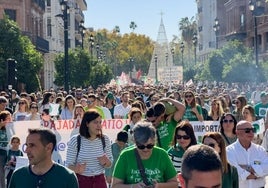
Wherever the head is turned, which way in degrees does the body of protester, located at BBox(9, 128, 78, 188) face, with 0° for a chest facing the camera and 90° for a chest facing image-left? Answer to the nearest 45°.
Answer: approximately 45°

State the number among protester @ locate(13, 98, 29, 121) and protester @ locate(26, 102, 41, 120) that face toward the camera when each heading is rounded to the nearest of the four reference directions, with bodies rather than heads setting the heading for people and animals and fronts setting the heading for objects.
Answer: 2

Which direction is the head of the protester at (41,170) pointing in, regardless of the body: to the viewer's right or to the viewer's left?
to the viewer's left

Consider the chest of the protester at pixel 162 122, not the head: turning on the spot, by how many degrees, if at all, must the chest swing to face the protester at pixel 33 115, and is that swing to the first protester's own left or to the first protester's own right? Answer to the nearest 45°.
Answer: approximately 90° to the first protester's own right

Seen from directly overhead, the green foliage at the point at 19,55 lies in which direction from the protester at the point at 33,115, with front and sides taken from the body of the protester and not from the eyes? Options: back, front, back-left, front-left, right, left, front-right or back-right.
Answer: back

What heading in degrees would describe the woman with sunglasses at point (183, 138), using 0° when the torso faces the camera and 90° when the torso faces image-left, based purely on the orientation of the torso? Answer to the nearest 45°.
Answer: approximately 0°

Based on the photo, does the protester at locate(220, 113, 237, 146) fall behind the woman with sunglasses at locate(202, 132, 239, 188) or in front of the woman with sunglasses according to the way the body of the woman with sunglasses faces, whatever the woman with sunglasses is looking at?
behind
